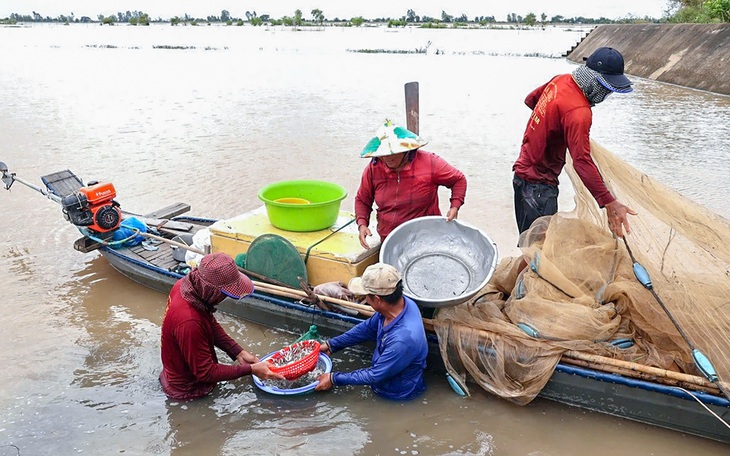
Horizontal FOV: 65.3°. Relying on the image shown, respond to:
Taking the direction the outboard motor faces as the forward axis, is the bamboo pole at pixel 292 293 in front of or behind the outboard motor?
in front

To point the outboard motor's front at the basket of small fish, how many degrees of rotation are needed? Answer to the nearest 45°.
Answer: approximately 45° to its right

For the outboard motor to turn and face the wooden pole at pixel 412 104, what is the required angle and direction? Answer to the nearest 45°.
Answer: approximately 45° to its left

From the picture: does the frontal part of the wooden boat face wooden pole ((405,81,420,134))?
no

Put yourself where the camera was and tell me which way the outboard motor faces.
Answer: facing the viewer and to the right of the viewer

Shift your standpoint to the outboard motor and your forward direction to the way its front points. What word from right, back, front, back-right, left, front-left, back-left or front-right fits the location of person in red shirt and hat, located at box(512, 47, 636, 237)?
front

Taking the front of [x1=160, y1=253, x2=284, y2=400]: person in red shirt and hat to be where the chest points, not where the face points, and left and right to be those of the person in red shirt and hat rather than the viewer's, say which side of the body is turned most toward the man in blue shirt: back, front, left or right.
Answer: front

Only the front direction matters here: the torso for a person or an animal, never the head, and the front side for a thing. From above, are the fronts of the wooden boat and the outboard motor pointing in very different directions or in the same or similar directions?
same or similar directions

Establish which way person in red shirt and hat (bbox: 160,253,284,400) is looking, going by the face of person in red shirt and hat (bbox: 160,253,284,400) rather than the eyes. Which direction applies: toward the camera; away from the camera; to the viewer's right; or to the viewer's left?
to the viewer's right

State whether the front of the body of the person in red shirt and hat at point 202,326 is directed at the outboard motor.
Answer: no

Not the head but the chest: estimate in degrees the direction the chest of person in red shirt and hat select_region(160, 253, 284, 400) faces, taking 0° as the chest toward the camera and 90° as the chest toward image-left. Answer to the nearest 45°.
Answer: approximately 270°

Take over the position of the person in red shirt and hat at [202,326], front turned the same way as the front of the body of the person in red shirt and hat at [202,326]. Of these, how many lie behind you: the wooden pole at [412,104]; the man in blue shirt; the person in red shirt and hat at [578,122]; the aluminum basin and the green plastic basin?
0

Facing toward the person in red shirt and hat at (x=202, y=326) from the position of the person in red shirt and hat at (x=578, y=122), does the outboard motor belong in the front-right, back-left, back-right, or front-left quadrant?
front-right

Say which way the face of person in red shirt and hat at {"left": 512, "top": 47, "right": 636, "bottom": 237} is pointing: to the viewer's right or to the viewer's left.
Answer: to the viewer's right

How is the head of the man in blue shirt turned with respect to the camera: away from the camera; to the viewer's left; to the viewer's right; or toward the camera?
to the viewer's left

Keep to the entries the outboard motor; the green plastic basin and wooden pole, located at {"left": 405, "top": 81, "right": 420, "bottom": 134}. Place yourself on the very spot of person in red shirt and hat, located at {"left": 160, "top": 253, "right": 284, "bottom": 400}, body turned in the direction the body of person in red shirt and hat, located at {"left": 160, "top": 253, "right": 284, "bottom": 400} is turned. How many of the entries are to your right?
0

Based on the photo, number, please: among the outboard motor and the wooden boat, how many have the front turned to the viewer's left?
0
